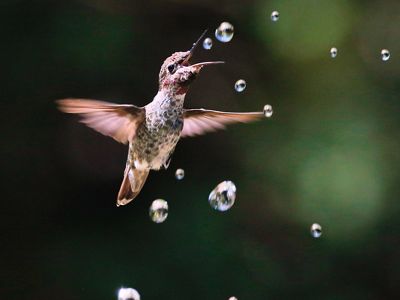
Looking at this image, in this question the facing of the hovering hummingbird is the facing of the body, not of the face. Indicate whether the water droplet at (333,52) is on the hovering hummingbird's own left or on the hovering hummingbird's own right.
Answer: on the hovering hummingbird's own left

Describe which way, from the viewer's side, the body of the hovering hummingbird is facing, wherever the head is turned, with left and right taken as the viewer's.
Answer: facing the viewer and to the right of the viewer
